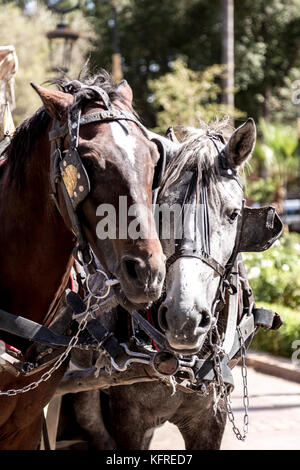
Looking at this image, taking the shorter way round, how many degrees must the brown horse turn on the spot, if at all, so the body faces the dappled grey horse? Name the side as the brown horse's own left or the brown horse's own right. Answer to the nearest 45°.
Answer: approximately 45° to the brown horse's own left

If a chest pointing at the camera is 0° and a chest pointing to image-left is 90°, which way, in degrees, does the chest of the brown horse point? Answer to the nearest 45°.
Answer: approximately 315°
